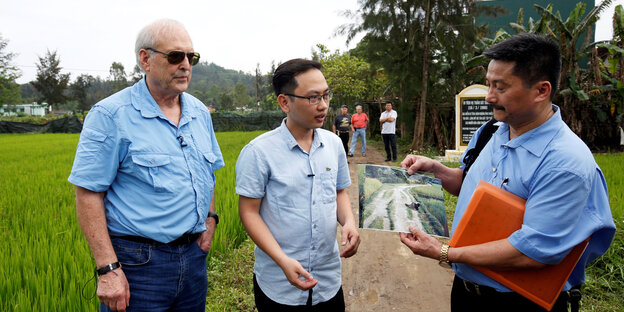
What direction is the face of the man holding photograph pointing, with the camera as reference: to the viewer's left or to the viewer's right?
to the viewer's left

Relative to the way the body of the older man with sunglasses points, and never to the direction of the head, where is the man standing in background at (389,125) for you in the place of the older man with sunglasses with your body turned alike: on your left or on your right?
on your left

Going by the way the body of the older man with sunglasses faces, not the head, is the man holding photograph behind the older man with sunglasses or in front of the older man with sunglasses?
in front

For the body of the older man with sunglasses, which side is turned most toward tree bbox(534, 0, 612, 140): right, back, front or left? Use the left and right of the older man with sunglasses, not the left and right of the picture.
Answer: left

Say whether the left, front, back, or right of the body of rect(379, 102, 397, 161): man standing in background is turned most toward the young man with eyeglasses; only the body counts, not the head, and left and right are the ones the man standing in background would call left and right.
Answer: front

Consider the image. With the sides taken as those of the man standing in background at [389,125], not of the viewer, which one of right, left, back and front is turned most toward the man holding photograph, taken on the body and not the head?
front

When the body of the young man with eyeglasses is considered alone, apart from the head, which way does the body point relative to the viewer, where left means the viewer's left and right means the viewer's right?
facing the viewer and to the right of the viewer

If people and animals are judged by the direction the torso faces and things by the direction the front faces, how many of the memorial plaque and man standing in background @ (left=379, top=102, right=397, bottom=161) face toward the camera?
2

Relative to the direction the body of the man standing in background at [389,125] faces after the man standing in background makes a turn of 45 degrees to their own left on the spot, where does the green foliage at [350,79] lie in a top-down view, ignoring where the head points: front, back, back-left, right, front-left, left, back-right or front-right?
back-left

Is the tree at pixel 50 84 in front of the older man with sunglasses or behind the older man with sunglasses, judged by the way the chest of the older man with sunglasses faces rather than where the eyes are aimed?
behind

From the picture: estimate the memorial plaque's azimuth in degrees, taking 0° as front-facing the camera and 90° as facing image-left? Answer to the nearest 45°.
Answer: approximately 0°

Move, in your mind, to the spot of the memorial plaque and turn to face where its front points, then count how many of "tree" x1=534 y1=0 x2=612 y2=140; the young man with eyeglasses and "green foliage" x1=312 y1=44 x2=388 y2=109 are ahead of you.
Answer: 1

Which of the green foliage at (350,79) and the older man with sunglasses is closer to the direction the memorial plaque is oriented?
the older man with sunglasses

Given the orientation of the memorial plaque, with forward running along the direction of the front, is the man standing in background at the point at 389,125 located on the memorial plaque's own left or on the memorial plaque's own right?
on the memorial plaque's own right

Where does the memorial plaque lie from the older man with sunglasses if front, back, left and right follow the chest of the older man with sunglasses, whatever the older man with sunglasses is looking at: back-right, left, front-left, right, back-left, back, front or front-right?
left
